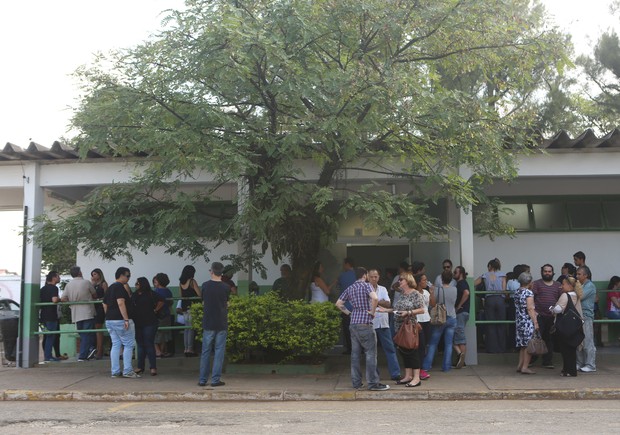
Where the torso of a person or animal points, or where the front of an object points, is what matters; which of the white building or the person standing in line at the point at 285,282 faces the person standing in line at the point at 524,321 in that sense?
the white building

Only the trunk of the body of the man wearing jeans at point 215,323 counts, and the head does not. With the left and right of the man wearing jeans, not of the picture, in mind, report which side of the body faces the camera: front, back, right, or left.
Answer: back

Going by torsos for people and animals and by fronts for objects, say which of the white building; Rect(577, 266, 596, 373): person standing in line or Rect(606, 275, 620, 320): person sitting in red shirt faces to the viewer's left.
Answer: Rect(577, 266, 596, 373): person standing in line

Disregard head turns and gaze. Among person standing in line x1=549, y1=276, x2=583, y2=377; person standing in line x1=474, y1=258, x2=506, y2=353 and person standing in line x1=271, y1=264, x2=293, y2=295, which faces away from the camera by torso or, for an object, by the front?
person standing in line x1=474, y1=258, x2=506, y2=353

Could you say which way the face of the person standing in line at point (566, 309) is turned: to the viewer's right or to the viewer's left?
to the viewer's left

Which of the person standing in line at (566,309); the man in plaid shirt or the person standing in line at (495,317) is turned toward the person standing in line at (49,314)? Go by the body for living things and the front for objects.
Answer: the person standing in line at (566,309)

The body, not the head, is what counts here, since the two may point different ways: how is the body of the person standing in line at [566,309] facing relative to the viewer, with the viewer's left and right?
facing to the left of the viewer

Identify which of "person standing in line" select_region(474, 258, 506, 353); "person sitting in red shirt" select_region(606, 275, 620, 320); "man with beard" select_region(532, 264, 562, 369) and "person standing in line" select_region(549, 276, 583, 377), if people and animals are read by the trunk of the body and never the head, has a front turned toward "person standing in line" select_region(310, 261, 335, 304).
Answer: "person standing in line" select_region(549, 276, 583, 377)

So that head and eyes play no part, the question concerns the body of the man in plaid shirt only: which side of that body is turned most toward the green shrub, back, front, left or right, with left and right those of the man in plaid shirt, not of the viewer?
left
